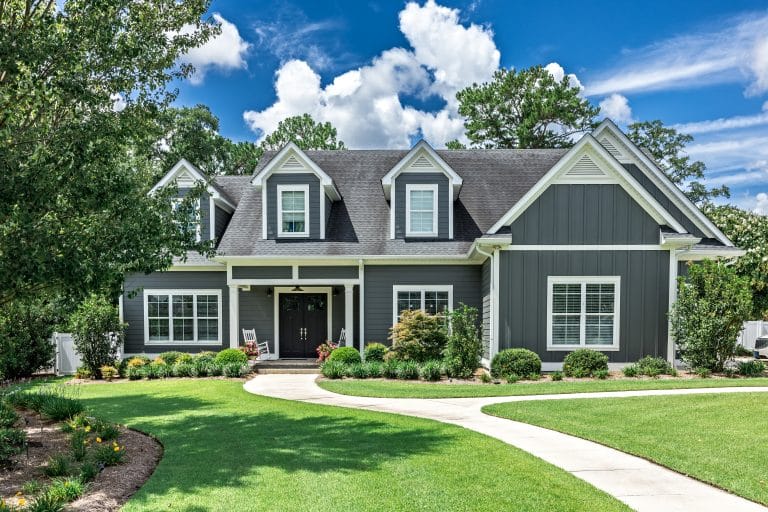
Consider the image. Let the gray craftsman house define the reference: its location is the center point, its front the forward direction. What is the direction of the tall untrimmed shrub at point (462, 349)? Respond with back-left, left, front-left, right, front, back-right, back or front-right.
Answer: front

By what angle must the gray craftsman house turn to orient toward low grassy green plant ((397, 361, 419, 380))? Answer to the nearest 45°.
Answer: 0° — it already faces it

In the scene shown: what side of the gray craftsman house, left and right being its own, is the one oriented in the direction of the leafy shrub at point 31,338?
right

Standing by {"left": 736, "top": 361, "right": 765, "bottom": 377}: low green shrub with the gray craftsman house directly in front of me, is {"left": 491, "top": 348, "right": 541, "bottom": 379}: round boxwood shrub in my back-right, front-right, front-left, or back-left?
front-left

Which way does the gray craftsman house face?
toward the camera

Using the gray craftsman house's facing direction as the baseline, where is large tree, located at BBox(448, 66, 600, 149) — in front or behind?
behind

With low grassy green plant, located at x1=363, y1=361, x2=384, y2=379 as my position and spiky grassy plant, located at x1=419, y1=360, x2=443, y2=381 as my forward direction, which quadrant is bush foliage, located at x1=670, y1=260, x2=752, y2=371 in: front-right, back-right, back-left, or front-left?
front-left

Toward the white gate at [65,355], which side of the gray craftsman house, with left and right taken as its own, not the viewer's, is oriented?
right

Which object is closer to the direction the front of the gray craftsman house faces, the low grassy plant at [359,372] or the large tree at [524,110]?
the low grassy plant
